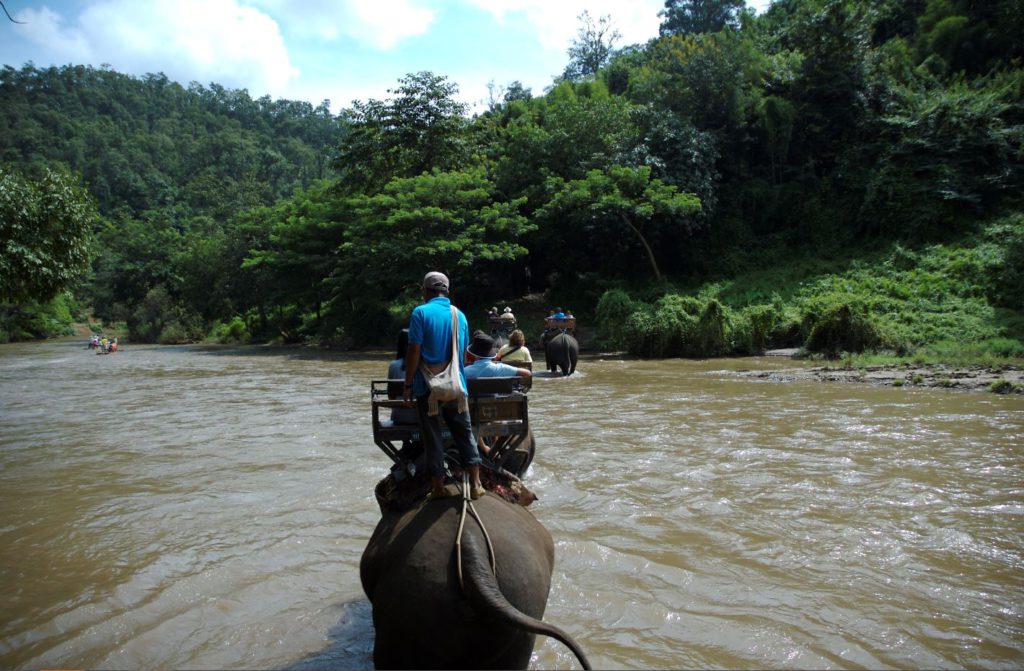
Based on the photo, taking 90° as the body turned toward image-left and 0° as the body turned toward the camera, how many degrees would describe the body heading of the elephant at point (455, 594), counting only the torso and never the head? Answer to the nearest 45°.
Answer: approximately 180°

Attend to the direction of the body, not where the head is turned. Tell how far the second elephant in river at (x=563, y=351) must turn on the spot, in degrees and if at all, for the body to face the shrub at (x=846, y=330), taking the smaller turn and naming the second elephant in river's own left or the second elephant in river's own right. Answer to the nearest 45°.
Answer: approximately 90° to the second elephant in river's own right

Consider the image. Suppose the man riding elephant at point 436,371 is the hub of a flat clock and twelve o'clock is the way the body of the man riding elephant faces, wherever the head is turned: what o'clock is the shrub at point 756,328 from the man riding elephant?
The shrub is roughly at 1 o'clock from the man riding elephant.

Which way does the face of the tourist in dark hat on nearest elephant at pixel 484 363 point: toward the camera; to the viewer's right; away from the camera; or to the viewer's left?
away from the camera

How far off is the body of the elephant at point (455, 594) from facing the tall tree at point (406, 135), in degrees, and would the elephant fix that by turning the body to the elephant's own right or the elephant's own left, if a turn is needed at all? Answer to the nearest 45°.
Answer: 0° — it already faces it

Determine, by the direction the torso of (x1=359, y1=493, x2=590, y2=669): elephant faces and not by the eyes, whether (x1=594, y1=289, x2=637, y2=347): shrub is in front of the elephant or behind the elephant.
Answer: in front

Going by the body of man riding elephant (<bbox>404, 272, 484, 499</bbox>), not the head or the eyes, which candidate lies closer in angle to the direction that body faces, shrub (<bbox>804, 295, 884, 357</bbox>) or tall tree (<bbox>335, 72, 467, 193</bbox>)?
the tall tree

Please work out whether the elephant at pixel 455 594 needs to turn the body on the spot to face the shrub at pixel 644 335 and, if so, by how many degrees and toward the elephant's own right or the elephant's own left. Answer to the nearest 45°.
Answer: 0° — it already faces it

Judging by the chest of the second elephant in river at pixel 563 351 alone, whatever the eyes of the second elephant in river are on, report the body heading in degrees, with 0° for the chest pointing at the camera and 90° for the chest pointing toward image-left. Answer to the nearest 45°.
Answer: approximately 180°

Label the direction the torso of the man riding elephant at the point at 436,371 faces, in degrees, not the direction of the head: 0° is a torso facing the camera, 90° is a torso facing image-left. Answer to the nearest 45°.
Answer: approximately 180°

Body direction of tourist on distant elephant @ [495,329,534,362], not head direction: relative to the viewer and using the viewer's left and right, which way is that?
facing away from the viewer

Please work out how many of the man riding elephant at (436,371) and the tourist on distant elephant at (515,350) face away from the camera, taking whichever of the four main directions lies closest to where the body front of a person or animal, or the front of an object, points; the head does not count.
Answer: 2
